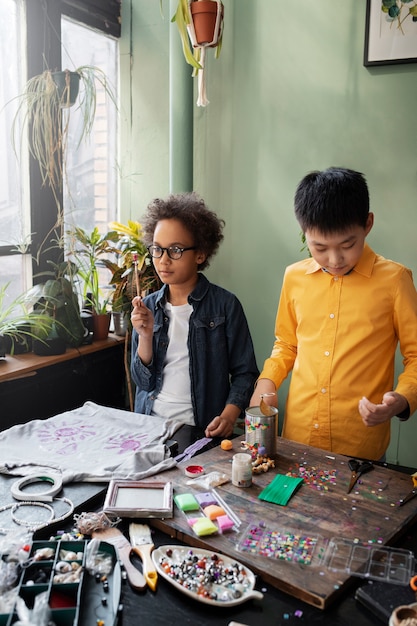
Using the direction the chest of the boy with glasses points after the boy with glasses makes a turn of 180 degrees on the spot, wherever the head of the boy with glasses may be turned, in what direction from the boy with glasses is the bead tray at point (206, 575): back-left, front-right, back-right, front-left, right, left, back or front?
back-right

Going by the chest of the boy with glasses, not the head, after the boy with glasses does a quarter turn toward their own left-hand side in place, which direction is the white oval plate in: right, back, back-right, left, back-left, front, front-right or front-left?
front-right

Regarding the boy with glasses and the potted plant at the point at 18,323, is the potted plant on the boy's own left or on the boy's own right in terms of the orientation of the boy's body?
on the boy's own right

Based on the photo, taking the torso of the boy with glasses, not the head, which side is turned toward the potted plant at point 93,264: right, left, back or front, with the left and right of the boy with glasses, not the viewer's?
right

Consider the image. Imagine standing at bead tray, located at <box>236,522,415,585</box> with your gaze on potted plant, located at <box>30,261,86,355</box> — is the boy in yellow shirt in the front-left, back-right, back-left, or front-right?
front-right

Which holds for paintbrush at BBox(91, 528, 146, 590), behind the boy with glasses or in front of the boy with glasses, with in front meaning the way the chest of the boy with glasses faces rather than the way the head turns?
in front

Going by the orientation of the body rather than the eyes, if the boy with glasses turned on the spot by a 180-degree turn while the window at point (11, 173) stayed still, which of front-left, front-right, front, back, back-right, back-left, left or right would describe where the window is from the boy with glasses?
left

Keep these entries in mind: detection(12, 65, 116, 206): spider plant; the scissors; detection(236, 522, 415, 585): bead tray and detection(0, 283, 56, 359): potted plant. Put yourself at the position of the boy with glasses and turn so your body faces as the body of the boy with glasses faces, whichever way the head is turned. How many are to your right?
2

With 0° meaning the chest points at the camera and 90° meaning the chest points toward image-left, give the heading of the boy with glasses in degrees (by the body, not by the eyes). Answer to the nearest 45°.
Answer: approximately 45°

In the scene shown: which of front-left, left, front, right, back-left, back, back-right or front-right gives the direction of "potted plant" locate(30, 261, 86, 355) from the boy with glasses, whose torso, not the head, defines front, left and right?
right
